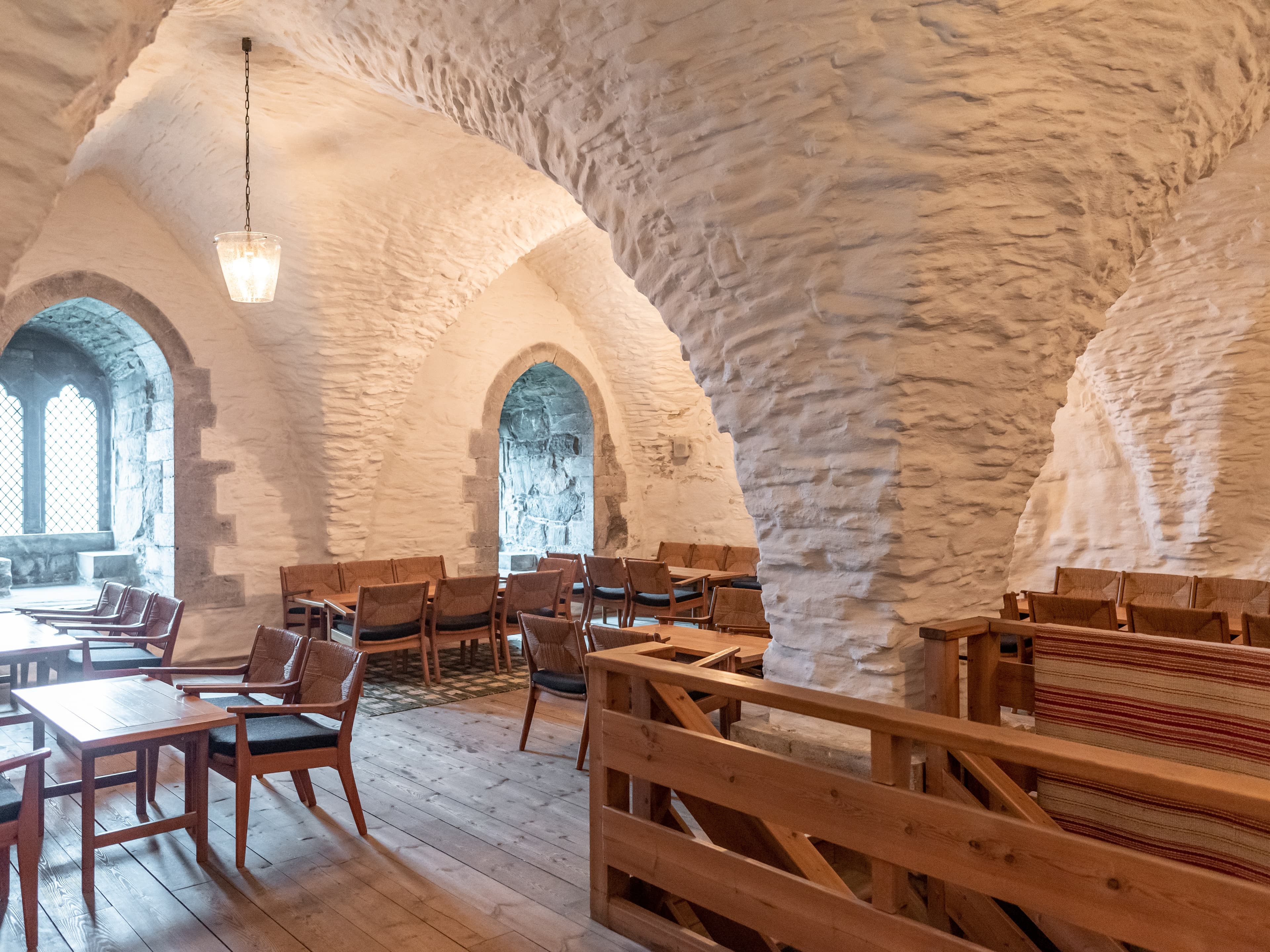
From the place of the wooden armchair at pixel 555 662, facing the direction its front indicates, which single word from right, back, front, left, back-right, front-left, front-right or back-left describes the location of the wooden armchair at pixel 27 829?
back

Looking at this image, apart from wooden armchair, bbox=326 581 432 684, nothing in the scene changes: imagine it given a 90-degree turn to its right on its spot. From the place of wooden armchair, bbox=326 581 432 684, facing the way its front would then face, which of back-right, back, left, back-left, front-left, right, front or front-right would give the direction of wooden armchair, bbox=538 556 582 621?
front

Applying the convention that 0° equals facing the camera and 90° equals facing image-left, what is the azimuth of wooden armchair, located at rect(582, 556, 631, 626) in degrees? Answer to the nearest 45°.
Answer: approximately 225°

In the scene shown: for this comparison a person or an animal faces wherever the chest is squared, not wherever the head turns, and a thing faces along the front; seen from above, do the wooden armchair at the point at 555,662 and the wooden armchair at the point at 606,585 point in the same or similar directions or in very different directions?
same or similar directions

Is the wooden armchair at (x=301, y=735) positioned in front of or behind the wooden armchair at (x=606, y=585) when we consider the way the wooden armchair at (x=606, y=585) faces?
behind

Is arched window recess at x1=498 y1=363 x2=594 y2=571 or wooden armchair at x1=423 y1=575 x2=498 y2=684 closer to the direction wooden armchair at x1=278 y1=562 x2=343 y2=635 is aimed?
the wooden armchair

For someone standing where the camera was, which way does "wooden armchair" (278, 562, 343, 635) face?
facing the viewer and to the right of the viewer

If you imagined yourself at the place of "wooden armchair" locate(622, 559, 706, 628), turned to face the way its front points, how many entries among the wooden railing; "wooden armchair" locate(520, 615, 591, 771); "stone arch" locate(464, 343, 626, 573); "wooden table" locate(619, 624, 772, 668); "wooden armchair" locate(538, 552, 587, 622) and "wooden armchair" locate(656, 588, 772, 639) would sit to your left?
2

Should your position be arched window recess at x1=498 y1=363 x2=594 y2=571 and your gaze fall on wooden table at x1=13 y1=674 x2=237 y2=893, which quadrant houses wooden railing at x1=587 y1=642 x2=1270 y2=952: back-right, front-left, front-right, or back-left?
front-left

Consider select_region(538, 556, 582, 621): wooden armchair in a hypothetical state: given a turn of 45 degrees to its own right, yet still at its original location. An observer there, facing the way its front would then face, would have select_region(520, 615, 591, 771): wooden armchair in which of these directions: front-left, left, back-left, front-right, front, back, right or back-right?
left

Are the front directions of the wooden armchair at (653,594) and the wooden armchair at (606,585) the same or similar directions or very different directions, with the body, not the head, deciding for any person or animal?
same or similar directions

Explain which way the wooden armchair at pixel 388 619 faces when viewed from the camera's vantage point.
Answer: facing away from the viewer and to the left of the viewer

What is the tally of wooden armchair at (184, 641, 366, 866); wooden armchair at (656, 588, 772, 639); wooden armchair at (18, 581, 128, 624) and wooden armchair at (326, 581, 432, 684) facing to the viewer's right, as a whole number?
0

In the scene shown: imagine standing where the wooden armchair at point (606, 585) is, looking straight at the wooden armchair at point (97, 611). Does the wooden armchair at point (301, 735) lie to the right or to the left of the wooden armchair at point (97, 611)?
left

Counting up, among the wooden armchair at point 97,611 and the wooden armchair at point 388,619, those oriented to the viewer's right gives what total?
0

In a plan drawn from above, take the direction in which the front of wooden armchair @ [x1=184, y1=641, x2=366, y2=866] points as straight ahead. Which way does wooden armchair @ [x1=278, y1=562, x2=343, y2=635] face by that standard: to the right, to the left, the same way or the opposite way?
to the left
